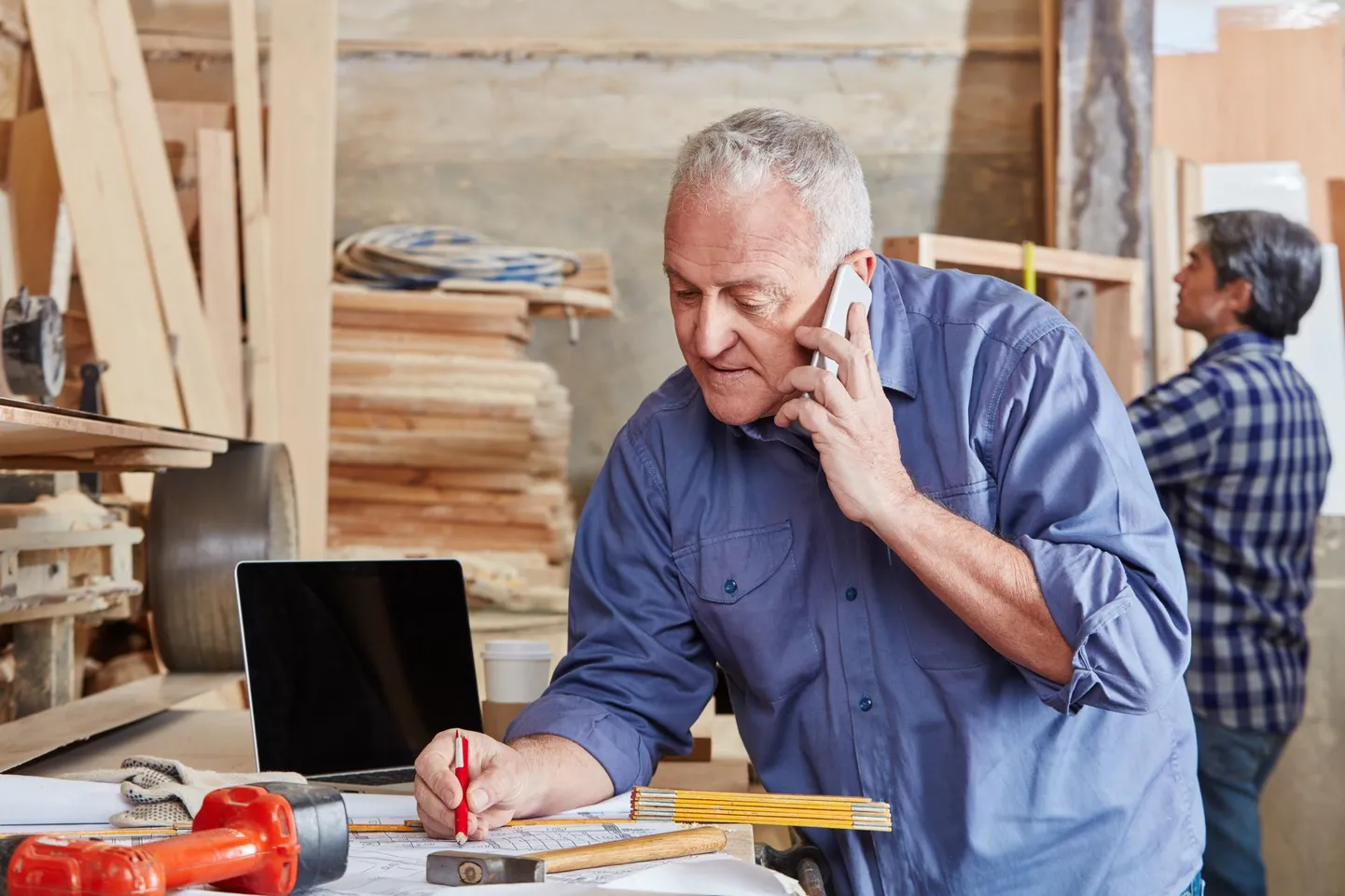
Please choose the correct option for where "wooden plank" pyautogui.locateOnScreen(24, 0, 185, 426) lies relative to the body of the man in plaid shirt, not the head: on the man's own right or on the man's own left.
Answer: on the man's own left

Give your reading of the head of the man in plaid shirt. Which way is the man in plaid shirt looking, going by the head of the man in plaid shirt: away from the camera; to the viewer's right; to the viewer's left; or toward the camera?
to the viewer's left

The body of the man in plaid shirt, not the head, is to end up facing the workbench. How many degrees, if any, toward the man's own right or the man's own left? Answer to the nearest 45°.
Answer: approximately 90° to the man's own left

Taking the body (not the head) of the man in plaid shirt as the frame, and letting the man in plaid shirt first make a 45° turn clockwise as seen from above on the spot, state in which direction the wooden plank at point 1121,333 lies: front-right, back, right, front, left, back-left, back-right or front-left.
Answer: front-left

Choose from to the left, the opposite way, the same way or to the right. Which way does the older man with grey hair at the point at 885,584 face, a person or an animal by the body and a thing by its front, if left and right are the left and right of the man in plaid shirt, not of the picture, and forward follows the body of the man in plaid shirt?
to the left

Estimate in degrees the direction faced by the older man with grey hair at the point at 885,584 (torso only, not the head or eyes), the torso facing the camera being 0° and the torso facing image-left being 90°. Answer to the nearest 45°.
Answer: approximately 45°

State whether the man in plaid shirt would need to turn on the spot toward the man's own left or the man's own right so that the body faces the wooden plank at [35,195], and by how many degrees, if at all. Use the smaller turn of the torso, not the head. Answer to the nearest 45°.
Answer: approximately 45° to the man's own left

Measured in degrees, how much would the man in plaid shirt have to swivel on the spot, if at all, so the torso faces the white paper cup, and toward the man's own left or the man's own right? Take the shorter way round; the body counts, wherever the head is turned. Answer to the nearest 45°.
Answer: approximately 90° to the man's own left

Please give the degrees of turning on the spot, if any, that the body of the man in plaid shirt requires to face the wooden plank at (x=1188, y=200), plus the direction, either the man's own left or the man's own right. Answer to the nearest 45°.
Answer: approximately 45° to the man's own right

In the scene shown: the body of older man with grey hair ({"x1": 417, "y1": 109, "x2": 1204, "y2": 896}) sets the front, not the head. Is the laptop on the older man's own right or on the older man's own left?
on the older man's own right

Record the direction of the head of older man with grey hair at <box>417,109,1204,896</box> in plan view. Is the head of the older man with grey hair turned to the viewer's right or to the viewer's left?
to the viewer's left

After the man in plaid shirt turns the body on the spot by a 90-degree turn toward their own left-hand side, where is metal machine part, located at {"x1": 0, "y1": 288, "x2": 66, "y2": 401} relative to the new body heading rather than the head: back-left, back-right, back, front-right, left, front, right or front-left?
front

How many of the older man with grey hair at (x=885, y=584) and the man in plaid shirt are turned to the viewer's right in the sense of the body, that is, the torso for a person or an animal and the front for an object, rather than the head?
0

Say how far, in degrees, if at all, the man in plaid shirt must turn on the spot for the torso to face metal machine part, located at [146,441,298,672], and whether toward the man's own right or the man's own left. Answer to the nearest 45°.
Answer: approximately 90° to the man's own left

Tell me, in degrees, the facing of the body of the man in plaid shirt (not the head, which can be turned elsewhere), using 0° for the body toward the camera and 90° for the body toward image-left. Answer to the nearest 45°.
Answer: approximately 135°
